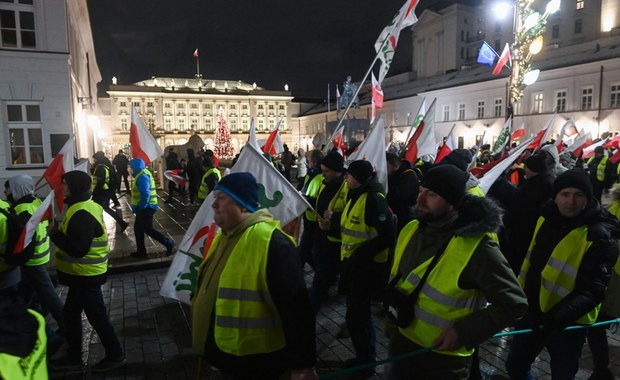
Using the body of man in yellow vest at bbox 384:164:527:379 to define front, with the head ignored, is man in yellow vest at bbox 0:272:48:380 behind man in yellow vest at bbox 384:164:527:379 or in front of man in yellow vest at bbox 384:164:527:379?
in front

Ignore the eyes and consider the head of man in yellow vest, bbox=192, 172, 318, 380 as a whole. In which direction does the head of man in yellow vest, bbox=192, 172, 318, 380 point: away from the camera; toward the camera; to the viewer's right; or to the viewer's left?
to the viewer's left

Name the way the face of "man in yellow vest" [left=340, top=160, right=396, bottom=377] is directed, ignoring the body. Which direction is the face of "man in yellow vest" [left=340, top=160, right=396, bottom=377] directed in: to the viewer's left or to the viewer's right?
to the viewer's left

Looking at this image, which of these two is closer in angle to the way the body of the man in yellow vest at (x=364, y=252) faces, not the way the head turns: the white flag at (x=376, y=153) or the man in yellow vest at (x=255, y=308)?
the man in yellow vest

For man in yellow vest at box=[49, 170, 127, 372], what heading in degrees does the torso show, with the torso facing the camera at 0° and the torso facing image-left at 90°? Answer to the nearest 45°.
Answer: approximately 90°

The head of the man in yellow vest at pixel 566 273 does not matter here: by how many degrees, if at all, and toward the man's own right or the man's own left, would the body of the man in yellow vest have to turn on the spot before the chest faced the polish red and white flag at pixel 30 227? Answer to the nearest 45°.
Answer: approximately 45° to the man's own right

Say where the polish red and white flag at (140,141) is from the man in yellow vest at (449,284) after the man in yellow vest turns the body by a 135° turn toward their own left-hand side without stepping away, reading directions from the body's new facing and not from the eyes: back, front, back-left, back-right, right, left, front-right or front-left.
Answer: back-left

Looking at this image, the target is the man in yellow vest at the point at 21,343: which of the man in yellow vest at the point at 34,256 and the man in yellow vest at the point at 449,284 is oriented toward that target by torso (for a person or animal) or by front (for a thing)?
the man in yellow vest at the point at 449,284

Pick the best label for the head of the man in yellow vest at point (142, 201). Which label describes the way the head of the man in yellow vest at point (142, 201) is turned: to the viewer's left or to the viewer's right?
to the viewer's left
